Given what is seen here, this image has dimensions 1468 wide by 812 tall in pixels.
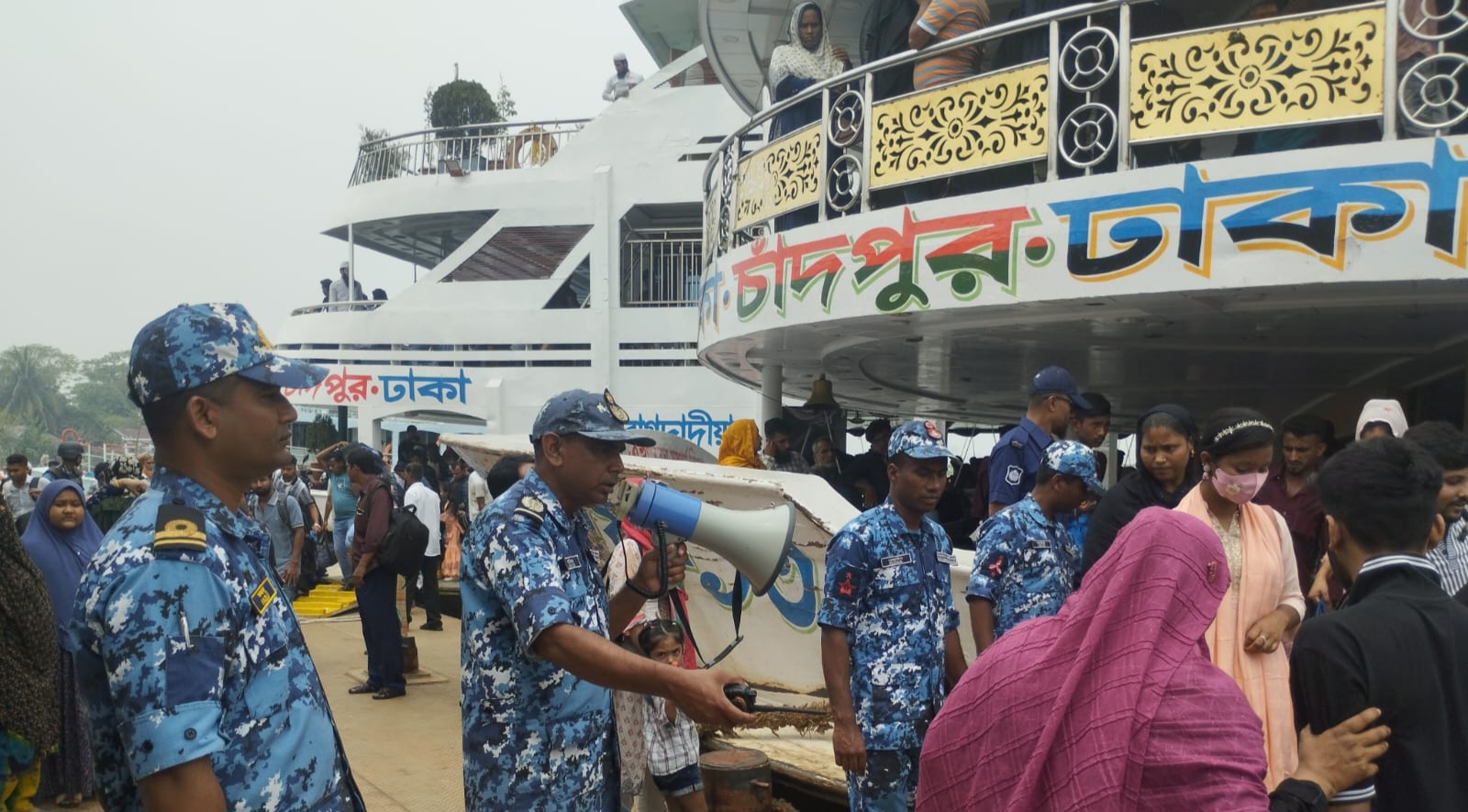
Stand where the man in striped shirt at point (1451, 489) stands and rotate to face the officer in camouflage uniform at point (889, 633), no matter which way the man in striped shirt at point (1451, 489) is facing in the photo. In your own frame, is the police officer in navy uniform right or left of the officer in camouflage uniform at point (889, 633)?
right

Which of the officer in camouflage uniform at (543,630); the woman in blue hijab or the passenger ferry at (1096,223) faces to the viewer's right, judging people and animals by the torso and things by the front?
the officer in camouflage uniform

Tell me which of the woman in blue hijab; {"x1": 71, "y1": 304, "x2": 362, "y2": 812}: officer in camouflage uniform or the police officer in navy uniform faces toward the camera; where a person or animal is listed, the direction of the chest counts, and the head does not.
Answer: the woman in blue hijab

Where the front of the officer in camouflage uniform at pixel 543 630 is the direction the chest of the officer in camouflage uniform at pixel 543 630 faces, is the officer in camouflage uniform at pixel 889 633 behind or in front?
in front

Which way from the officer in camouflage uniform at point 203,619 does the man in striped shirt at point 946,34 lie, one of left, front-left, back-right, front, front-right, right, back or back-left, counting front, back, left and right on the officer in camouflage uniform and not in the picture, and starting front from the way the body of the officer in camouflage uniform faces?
front-left

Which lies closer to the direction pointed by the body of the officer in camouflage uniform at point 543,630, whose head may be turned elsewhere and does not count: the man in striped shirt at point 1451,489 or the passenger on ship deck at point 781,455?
the man in striped shirt

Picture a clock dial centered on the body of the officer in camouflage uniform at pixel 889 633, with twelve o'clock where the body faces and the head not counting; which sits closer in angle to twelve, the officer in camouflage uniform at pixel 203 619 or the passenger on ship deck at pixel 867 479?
the officer in camouflage uniform

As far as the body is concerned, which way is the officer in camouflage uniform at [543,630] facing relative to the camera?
to the viewer's right

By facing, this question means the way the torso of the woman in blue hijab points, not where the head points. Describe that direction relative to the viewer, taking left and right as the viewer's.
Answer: facing the viewer

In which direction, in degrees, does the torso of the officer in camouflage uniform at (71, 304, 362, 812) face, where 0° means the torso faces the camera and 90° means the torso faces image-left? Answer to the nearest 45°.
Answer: approximately 270°

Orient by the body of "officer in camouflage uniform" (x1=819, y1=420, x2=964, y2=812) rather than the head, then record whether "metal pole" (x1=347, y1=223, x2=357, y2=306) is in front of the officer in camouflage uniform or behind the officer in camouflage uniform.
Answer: behind

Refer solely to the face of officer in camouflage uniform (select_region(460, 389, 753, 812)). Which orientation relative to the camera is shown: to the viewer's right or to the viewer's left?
to the viewer's right

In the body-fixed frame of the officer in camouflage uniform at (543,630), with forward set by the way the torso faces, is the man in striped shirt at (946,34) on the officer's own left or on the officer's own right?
on the officer's own left
